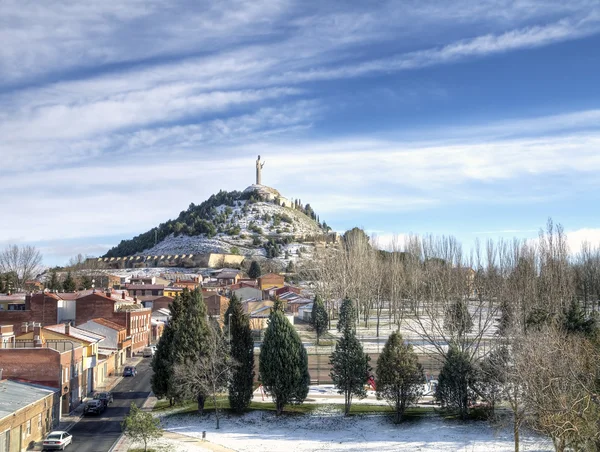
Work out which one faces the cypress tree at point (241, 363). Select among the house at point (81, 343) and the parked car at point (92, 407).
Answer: the house

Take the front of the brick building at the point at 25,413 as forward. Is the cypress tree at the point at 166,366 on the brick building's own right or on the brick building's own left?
on the brick building's own left

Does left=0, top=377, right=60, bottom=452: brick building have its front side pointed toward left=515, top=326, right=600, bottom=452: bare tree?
yes

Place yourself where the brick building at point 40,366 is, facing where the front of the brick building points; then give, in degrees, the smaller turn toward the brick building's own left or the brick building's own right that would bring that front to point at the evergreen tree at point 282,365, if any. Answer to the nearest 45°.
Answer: approximately 45° to the brick building's own left

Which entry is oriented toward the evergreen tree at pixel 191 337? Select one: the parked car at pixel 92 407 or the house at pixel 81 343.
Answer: the house

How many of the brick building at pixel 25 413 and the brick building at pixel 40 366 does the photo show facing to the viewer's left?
0

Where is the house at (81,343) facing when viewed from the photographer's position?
facing the viewer and to the right of the viewer

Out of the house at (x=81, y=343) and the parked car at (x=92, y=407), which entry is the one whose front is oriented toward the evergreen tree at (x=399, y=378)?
the house

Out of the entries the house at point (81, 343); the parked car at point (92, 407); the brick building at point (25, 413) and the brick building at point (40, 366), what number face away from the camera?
0

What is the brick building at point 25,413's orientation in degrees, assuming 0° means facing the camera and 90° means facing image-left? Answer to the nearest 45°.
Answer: approximately 315°

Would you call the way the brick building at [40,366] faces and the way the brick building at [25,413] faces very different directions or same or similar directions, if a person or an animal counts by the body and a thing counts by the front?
same or similar directions

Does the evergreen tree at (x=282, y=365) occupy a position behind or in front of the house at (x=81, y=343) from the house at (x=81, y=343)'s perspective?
in front

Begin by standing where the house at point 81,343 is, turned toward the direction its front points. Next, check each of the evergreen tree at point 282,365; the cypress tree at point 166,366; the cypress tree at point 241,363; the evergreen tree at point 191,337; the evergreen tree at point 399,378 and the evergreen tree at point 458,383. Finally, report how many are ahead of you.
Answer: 6

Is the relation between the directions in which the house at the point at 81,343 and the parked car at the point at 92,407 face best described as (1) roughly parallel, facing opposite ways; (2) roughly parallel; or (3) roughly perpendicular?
roughly perpendicular

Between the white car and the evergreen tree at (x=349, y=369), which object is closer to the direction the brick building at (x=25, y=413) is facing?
the white car
